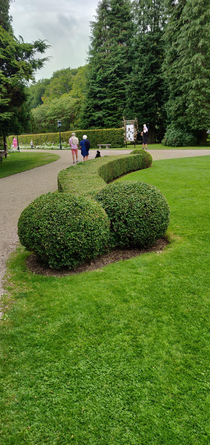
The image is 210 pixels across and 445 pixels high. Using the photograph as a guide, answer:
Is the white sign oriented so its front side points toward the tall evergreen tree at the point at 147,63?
no

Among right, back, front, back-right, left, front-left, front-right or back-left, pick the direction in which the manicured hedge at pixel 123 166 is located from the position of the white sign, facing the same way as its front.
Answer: front

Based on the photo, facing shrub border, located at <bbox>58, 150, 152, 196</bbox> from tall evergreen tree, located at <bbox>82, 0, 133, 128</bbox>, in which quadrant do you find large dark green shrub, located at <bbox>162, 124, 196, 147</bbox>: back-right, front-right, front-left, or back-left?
front-left

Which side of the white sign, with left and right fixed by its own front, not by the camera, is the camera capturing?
front

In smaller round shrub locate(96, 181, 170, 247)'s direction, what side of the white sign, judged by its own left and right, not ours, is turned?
front

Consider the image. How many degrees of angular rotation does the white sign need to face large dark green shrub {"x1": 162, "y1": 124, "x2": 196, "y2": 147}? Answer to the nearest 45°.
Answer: approximately 90° to its left

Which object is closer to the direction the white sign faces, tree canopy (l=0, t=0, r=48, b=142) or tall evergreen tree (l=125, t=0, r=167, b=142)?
the tree canopy

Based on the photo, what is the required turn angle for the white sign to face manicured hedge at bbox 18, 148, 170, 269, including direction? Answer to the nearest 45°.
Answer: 0° — it already faces it

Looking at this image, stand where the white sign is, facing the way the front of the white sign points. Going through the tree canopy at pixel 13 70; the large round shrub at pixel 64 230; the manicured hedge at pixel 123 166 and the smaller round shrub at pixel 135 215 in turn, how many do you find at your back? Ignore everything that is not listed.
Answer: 0

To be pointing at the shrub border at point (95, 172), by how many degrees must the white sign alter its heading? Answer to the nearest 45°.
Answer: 0° — it already faces it
